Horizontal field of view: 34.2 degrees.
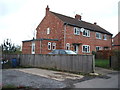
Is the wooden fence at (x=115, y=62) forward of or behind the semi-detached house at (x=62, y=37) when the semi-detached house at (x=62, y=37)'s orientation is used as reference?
forward

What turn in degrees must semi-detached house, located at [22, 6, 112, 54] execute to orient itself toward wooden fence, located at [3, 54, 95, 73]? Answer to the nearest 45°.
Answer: approximately 45° to its right
